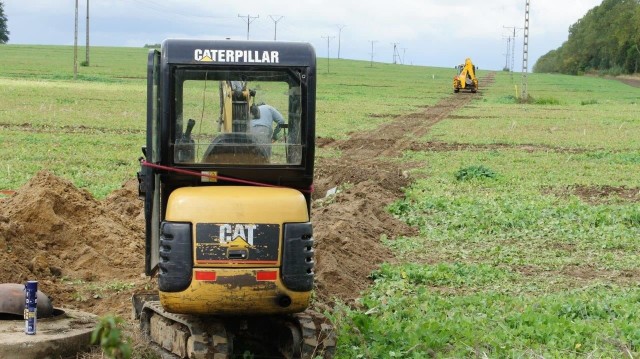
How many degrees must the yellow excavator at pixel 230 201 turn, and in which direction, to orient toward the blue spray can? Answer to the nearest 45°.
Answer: approximately 90° to its left

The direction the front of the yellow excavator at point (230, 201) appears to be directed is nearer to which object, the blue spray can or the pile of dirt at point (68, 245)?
the pile of dirt

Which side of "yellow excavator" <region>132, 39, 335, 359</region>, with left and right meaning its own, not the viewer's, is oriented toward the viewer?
back

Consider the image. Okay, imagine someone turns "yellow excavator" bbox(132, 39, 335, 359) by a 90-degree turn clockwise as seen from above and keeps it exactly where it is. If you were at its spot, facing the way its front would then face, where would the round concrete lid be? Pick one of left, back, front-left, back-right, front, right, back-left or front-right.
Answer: back

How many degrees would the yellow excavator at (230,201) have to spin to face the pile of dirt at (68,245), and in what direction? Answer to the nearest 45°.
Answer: approximately 45° to its left
